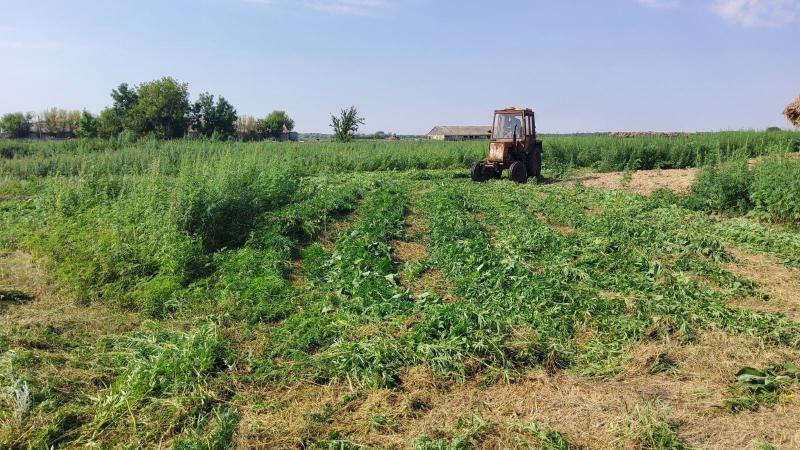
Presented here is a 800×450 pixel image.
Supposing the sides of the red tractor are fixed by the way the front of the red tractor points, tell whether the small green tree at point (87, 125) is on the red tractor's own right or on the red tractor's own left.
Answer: on the red tractor's own right

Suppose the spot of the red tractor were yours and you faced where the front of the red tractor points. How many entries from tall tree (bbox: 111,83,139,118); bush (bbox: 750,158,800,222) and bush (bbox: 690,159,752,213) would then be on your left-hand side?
2

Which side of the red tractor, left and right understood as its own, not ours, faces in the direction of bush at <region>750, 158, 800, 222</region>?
left

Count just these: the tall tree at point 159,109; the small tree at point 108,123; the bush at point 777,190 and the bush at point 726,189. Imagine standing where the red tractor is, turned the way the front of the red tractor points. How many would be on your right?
2

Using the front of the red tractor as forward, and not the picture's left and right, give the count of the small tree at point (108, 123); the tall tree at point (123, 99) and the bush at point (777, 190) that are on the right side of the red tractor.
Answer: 2

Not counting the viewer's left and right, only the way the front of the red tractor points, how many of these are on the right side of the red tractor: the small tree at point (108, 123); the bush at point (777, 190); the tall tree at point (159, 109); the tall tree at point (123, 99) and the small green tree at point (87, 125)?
4

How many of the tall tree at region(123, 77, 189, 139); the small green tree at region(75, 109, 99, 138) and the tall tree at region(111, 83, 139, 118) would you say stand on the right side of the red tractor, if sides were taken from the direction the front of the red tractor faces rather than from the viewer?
3

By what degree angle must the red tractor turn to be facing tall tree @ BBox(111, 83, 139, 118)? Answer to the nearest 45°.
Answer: approximately 90° to its right

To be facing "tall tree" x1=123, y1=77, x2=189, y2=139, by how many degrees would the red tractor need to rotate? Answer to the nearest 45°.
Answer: approximately 90° to its right

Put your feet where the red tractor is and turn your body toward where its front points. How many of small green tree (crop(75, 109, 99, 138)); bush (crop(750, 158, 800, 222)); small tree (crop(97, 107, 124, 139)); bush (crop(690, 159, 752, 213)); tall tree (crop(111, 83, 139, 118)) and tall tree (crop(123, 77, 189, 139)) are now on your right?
4
